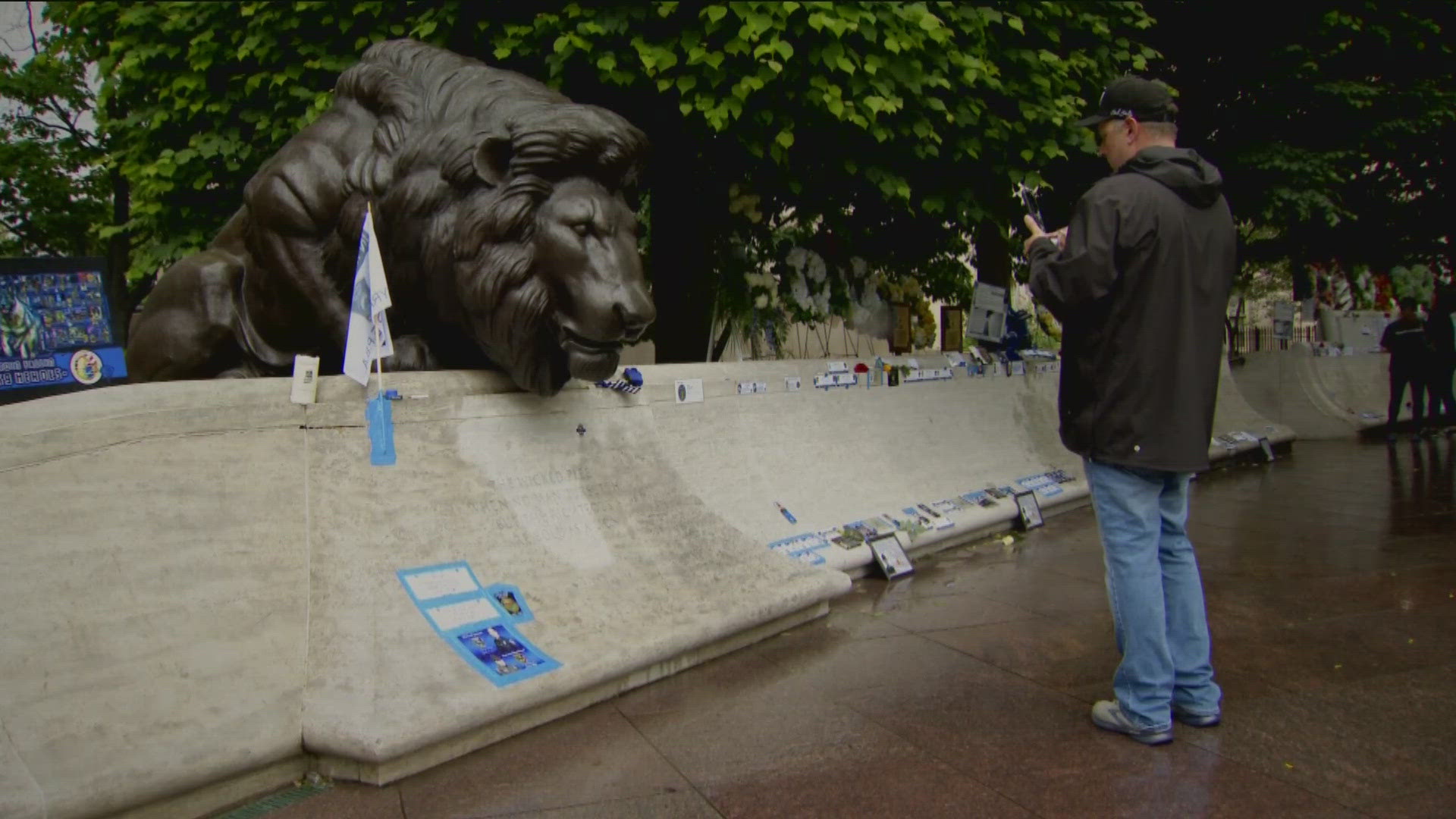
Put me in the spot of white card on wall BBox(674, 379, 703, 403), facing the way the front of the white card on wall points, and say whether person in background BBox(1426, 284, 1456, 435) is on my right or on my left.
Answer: on my left

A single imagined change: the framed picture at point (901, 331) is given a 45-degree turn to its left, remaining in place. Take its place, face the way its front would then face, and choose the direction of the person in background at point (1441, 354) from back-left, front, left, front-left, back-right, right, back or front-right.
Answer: left

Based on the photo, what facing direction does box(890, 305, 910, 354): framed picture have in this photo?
toward the camera

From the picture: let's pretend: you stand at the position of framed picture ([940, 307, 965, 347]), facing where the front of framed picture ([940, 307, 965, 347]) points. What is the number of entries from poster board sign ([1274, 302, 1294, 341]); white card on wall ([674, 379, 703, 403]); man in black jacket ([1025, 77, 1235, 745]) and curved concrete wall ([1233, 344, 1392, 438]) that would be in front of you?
2

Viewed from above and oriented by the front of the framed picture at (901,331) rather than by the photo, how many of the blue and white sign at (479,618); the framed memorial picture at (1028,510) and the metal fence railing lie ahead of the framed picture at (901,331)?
2

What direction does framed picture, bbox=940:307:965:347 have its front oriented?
toward the camera

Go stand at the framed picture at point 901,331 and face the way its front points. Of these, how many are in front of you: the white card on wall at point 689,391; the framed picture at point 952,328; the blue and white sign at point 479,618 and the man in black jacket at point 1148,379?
3

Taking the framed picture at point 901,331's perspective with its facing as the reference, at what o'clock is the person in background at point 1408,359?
The person in background is roughly at 8 o'clock from the framed picture.

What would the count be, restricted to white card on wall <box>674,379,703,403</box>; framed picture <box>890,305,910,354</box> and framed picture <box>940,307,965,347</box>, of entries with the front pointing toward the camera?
3

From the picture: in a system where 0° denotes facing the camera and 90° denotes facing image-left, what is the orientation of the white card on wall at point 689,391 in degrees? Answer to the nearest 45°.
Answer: approximately 0°
